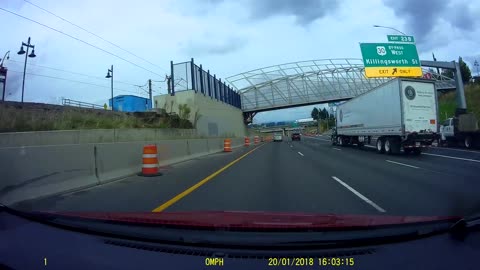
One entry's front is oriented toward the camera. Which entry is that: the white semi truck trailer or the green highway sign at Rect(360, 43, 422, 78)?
the green highway sign

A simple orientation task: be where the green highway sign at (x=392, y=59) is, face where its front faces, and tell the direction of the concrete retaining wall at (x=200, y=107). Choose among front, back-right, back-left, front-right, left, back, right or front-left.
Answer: right

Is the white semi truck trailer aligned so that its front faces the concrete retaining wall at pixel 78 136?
no

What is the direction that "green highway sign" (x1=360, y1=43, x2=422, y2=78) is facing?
toward the camera

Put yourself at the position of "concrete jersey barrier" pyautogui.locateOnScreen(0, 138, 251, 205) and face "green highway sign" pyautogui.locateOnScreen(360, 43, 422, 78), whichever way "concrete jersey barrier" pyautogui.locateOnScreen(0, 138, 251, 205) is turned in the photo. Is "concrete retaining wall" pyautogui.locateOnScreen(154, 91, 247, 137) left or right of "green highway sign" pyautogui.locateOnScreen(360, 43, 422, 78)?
left

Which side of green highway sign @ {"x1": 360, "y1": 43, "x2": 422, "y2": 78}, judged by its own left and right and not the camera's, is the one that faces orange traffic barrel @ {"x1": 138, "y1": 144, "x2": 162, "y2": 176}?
front

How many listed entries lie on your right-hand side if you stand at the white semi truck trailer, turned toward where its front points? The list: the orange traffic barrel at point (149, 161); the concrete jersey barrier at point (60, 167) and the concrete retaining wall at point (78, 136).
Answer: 0

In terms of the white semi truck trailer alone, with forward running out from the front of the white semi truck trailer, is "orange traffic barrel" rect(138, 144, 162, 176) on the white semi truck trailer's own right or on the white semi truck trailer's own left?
on the white semi truck trailer's own left

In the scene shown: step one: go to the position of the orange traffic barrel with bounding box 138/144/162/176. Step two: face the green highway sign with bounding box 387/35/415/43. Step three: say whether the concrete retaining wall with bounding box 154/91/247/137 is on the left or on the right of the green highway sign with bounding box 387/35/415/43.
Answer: left

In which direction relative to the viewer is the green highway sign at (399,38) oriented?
toward the camera

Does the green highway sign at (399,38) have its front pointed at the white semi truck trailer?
yes

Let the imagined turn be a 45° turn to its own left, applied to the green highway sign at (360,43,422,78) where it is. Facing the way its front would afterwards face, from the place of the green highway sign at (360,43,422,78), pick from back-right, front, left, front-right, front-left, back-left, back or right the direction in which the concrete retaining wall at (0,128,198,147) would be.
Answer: right

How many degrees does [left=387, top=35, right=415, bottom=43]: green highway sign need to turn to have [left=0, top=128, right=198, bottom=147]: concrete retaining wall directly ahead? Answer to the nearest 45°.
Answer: approximately 45° to its right

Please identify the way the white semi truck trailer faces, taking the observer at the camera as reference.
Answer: facing away from the viewer and to the left of the viewer
